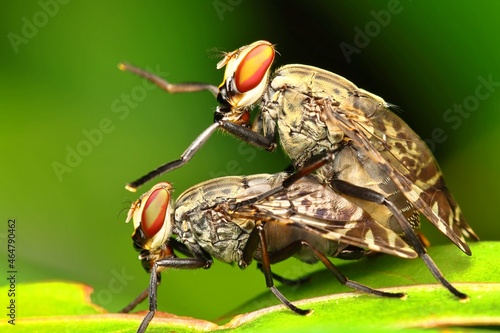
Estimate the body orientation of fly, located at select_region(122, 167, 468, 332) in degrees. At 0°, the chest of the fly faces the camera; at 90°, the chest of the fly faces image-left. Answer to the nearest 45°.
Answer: approximately 90°

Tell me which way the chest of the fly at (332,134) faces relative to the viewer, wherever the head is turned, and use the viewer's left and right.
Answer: facing to the left of the viewer
